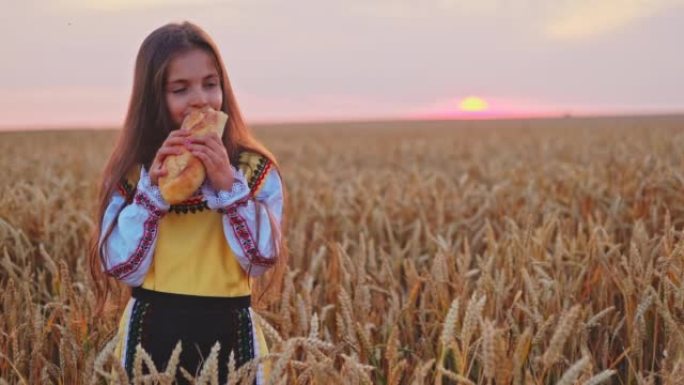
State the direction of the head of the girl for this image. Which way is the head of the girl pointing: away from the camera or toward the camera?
toward the camera

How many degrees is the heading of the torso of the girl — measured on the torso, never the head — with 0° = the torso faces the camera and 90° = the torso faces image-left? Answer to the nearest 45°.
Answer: approximately 0°
